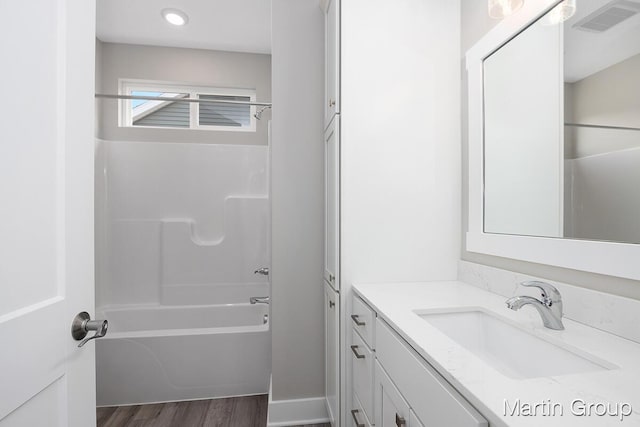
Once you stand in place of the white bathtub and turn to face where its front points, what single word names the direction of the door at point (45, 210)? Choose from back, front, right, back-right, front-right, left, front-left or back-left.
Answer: front

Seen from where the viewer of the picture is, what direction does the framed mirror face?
facing the viewer and to the left of the viewer

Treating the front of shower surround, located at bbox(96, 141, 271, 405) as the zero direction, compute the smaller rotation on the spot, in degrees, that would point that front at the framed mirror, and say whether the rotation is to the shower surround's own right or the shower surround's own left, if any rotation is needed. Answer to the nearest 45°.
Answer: approximately 45° to the shower surround's own left

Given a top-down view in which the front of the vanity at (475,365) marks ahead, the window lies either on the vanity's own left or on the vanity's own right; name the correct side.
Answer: on the vanity's own right

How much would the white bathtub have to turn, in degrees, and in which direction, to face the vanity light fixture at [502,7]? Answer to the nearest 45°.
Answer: approximately 45° to its left

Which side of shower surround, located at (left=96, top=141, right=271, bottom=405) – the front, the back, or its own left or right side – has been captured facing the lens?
front

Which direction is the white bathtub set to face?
toward the camera

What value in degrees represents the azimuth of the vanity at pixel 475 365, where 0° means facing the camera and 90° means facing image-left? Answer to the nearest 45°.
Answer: approximately 45°
